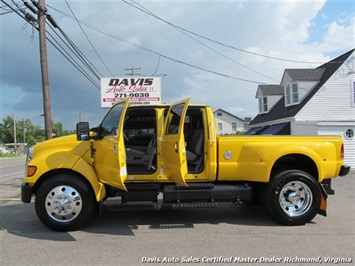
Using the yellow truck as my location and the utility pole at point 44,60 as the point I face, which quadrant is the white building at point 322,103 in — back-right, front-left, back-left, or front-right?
front-right

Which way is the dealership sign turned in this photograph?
toward the camera

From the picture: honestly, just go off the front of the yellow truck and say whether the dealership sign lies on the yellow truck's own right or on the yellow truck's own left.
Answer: on the yellow truck's own right

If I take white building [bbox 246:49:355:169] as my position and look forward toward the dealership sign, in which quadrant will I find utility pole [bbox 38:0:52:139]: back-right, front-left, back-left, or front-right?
front-left

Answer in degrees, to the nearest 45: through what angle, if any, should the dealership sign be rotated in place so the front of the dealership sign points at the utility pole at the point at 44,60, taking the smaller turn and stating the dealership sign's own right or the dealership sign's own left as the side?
approximately 45° to the dealership sign's own right

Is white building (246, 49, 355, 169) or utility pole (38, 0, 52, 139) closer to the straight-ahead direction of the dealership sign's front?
the utility pole

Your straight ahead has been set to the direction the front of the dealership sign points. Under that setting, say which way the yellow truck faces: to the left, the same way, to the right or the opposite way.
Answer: to the right

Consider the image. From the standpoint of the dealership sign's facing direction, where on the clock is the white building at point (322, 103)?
The white building is roughly at 9 o'clock from the dealership sign.

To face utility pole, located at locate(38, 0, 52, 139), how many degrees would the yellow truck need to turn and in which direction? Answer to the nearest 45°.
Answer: approximately 45° to its right

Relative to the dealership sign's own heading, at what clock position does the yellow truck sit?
The yellow truck is roughly at 12 o'clock from the dealership sign.

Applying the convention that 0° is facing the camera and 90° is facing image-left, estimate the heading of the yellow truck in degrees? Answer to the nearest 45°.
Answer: approximately 90°
